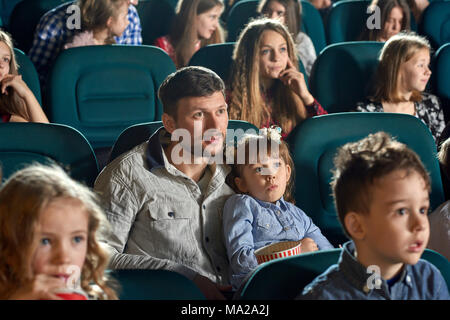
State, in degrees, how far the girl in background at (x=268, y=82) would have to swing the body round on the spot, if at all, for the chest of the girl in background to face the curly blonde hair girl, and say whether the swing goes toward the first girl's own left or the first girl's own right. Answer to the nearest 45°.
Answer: approximately 45° to the first girl's own right

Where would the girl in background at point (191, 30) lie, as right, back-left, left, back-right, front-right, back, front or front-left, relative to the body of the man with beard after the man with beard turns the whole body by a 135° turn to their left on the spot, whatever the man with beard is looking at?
front

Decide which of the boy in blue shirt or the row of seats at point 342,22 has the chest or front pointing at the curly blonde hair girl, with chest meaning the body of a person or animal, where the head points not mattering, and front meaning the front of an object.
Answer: the row of seats

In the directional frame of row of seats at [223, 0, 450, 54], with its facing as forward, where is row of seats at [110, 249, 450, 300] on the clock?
row of seats at [110, 249, 450, 300] is roughly at 12 o'clock from row of seats at [223, 0, 450, 54].

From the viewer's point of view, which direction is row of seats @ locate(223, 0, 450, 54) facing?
toward the camera

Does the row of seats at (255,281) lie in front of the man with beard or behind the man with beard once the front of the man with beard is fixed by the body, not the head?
in front

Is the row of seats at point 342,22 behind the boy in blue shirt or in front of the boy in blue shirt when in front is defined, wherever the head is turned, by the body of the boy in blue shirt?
behind

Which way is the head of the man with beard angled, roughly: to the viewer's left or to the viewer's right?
to the viewer's right

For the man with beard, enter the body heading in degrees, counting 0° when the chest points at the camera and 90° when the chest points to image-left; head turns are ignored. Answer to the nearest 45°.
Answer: approximately 315°

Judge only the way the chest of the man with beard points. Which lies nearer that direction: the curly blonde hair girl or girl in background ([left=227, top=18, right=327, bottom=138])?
the curly blonde hair girl

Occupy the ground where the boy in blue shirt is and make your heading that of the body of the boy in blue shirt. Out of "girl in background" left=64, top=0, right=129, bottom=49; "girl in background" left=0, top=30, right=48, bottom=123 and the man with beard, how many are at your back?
3
